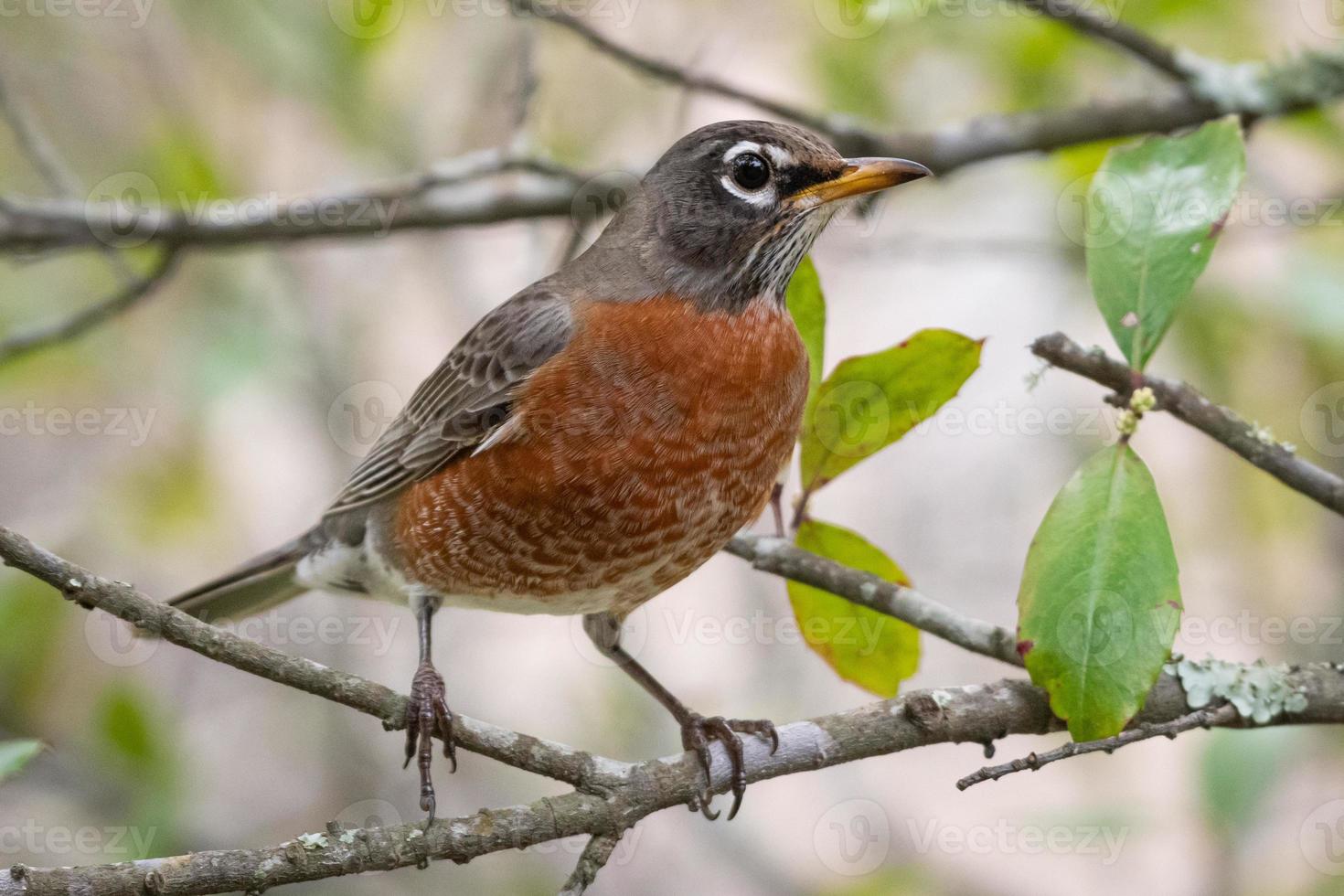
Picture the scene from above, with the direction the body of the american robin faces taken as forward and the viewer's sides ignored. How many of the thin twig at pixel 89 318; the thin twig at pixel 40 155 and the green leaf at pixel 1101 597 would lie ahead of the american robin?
1

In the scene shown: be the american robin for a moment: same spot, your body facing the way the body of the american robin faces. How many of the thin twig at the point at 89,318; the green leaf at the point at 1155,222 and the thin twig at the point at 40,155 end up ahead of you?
1

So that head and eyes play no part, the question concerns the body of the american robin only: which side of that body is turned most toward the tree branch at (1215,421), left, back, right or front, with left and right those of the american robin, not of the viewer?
front

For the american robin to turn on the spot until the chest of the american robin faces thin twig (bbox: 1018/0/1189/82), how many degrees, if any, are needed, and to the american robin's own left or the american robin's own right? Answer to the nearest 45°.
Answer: approximately 45° to the american robin's own left

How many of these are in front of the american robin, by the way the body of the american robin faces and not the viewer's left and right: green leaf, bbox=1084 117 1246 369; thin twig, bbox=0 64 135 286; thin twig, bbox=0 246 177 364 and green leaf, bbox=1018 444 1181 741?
2

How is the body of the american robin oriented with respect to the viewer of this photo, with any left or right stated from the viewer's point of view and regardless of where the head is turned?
facing the viewer and to the right of the viewer

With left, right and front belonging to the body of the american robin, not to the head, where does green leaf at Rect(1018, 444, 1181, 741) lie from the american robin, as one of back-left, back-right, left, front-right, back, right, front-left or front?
front
